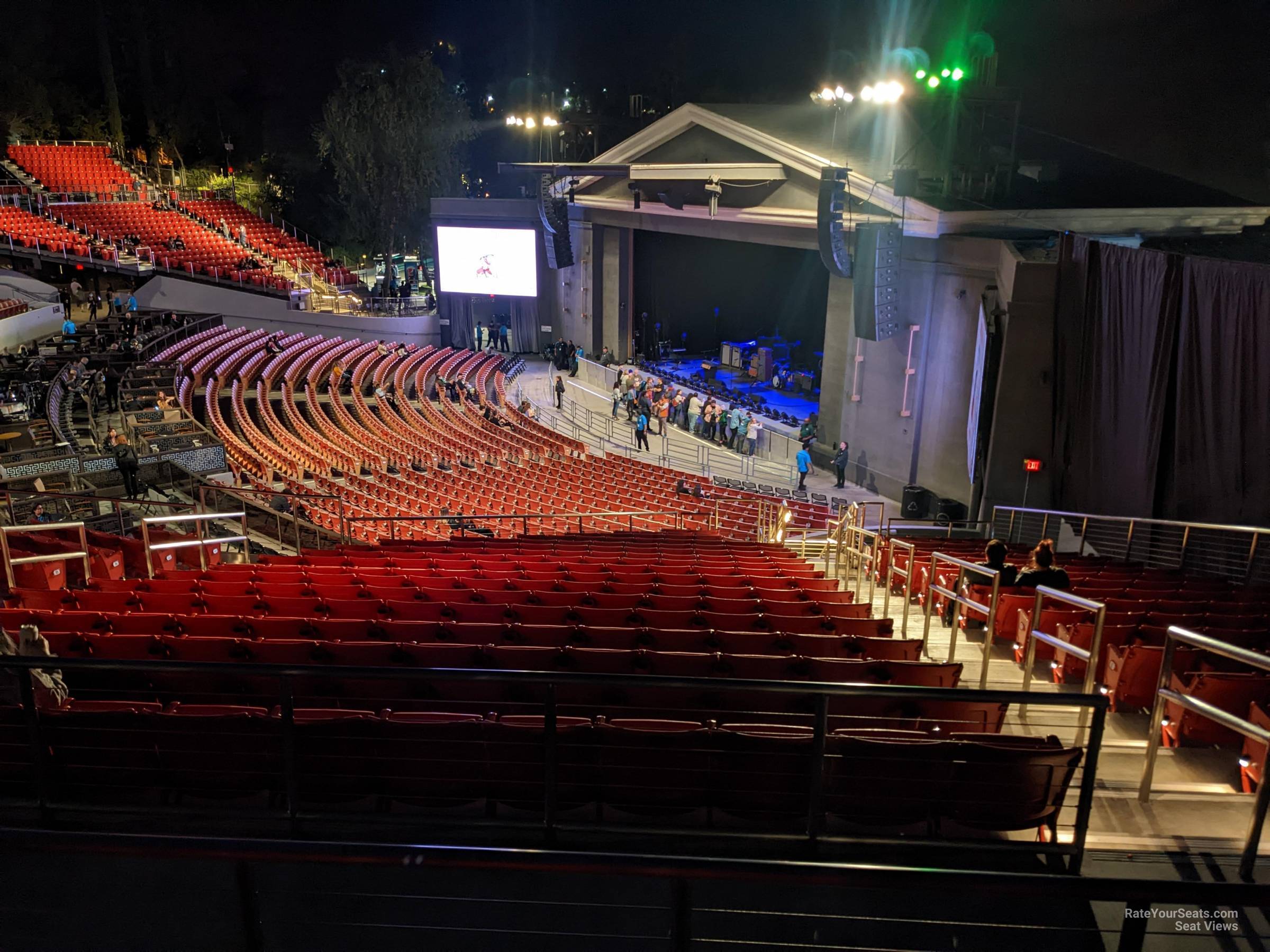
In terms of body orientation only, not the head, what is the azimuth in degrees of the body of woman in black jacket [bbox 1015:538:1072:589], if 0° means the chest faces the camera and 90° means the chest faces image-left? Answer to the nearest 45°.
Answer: approximately 180°

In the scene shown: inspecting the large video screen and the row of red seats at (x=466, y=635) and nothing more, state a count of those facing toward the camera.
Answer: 1

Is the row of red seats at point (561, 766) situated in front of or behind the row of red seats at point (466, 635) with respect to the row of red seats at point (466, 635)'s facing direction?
behind

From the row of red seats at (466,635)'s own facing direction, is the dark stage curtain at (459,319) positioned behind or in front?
in front

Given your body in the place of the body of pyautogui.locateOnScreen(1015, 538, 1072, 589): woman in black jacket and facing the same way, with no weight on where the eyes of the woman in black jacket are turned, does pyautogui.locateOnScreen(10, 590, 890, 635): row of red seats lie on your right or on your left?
on your left

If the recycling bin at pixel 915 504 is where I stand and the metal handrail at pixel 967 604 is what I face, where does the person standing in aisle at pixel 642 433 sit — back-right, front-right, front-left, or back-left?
back-right

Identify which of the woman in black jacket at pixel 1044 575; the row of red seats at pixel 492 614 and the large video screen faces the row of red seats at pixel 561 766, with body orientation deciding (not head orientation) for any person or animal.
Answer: the large video screen

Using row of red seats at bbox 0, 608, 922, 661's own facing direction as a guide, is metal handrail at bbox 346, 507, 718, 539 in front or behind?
in front

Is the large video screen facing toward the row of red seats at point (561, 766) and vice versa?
yes

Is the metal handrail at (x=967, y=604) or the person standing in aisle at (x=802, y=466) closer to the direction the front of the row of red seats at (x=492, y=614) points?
the person standing in aisle

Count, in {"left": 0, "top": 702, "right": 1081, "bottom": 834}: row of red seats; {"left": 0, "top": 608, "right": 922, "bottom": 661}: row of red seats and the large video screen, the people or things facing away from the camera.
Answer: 2

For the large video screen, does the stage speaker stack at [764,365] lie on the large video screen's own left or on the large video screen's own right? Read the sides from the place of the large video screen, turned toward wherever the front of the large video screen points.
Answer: on the large video screen's own left

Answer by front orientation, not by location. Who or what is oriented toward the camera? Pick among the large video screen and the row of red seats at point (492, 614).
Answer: the large video screen

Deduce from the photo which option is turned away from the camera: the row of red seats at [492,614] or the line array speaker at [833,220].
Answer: the row of red seats

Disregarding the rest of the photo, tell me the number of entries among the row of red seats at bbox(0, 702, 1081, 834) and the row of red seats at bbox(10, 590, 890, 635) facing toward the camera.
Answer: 0

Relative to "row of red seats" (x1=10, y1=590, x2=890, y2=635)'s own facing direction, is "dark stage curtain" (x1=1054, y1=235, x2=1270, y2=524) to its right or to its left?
on its right

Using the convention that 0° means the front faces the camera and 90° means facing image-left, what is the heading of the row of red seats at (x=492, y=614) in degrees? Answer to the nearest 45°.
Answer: approximately 180°

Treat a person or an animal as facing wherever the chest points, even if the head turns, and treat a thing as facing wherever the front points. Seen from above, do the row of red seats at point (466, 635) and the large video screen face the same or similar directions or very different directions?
very different directions

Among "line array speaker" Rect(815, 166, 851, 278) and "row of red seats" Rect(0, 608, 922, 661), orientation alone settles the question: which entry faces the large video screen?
the row of red seats

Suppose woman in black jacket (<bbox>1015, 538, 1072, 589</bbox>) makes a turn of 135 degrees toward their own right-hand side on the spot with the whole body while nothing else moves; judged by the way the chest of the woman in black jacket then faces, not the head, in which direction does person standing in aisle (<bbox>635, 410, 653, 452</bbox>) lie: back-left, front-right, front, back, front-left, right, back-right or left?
back

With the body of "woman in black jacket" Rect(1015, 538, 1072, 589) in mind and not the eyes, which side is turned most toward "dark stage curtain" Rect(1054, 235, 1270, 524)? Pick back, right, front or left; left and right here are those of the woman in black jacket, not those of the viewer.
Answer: front

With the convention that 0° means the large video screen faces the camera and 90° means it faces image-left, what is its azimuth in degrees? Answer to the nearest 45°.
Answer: approximately 0°

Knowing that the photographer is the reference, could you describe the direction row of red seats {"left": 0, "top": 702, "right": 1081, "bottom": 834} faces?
facing away from the viewer
